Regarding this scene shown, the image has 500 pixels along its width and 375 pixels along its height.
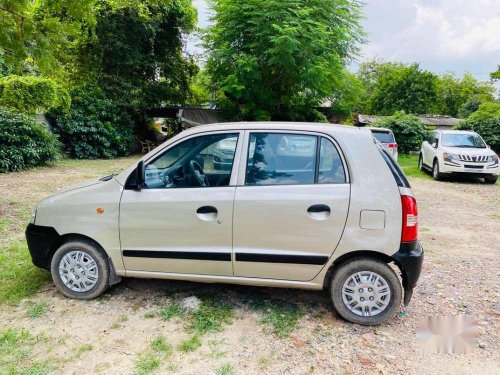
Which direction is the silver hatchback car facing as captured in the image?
to the viewer's left

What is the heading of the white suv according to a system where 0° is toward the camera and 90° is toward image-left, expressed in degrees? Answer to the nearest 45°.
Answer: approximately 315°

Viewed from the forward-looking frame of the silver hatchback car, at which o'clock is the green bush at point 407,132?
The green bush is roughly at 4 o'clock from the silver hatchback car.

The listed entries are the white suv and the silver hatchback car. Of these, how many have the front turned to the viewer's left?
1

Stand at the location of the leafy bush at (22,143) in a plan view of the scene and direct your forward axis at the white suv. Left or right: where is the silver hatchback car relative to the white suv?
right

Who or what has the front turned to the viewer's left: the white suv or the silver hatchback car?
the silver hatchback car

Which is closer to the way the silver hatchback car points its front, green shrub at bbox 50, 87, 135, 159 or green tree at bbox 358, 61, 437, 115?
the green shrub

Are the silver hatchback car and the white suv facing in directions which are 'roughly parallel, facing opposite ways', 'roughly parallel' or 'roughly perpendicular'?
roughly perpendicular

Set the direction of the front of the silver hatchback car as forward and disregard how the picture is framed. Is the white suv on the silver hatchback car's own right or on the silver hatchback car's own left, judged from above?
on the silver hatchback car's own right

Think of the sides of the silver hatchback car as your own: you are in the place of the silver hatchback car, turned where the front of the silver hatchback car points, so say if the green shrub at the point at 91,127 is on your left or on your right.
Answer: on your right

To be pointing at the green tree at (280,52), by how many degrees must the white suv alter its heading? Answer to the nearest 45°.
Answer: approximately 180°

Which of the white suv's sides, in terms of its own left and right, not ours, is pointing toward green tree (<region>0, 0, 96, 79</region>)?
right
